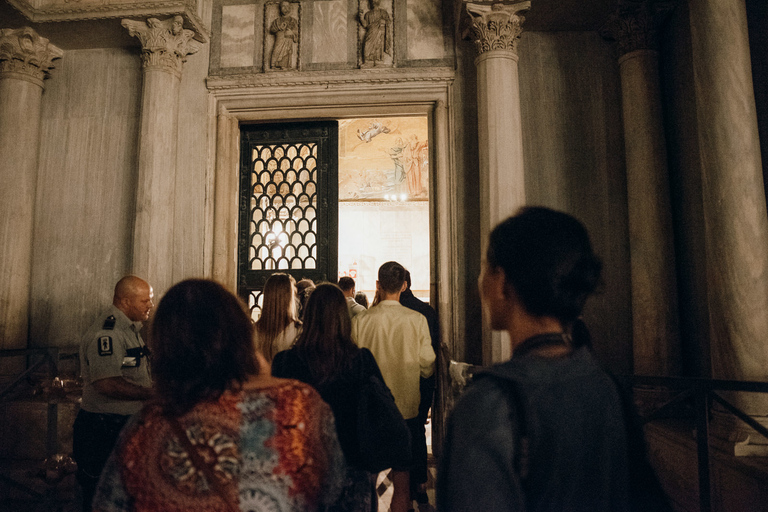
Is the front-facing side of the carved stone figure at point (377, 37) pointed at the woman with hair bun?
yes

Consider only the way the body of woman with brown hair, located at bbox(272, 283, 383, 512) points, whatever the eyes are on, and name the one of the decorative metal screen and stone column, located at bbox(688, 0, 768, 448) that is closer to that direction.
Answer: the decorative metal screen

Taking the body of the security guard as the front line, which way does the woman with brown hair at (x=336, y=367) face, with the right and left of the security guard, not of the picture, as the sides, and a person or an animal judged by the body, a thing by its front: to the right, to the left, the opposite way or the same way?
to the left

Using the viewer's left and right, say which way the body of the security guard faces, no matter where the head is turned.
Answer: facing to the right of the viewer

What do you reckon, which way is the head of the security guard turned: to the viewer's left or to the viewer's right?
to the viewer's right

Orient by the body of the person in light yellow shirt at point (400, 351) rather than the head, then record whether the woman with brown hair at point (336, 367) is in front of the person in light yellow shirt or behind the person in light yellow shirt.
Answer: behind

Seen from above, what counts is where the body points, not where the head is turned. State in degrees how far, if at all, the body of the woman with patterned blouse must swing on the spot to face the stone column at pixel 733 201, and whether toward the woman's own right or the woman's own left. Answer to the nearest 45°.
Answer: approximately 90° to the woman's own right

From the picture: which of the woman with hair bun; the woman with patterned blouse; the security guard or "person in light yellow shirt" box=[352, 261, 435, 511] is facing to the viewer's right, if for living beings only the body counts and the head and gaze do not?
the security guard

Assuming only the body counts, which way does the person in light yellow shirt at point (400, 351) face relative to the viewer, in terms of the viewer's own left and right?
facing away from the viewer

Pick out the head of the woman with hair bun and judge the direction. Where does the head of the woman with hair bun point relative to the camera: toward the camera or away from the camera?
away from the camera

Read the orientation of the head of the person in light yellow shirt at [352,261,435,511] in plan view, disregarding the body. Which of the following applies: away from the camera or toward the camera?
away from the camera

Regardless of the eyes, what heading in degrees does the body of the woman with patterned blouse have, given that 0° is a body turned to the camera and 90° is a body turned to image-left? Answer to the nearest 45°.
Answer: approximately 180°

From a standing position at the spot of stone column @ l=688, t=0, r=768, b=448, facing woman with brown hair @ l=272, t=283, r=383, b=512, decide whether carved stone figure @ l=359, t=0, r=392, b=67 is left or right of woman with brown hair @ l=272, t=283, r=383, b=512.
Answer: right

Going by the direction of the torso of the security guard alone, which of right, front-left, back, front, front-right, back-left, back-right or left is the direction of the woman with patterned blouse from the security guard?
right

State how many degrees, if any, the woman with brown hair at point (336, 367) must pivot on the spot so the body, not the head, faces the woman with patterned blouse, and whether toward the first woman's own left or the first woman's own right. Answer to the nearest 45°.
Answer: approximately 180°
